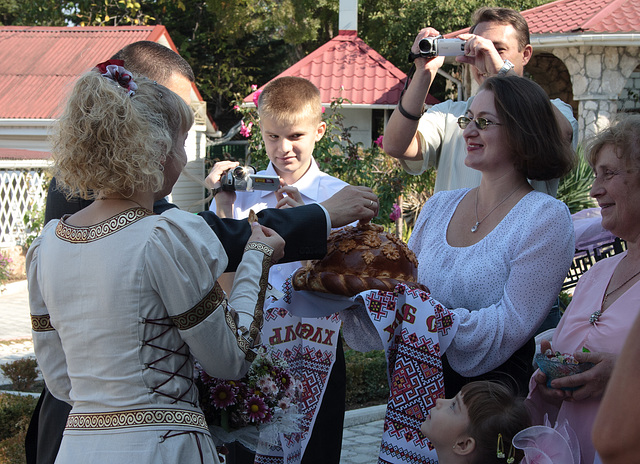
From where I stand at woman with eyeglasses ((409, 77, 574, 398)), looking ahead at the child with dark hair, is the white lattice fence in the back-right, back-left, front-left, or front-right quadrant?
back-right

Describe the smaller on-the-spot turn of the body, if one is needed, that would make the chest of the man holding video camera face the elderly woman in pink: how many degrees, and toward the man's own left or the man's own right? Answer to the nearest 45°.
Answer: approximately 90° to the man's own left

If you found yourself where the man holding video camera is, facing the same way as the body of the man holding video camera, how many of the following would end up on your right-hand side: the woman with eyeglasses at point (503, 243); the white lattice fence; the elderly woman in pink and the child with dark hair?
1

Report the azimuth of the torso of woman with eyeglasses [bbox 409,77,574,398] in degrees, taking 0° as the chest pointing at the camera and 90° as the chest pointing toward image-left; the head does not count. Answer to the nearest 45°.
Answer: approximately 45°

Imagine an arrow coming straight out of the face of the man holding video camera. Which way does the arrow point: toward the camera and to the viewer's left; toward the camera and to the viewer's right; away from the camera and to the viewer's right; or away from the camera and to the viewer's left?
toward the camera and to the viewer's left

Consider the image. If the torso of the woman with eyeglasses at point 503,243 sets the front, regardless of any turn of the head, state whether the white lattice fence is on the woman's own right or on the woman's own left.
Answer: on the woman's own right
